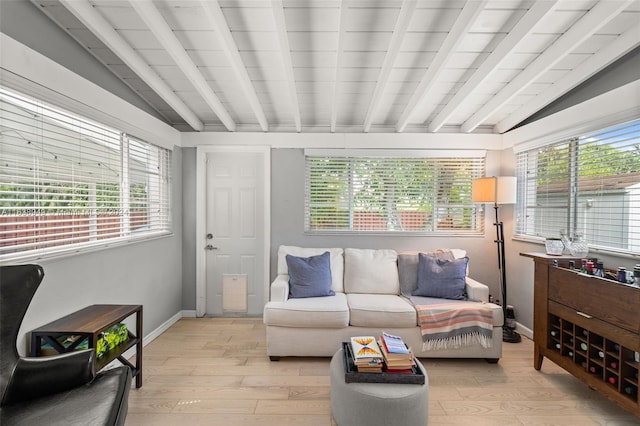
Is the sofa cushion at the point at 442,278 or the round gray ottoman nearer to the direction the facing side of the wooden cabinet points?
the round gray ottoman

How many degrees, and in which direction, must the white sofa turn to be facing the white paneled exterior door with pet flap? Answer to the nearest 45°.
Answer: approximately 135° to its right

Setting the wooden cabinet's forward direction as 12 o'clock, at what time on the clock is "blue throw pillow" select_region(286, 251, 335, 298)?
The blue throw pillow is roughly at 1 o'clock from the wooden cabinet.

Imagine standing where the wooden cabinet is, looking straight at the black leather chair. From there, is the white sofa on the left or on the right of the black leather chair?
right

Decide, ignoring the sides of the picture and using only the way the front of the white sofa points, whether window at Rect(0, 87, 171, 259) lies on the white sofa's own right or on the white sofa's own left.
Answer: on the white sofa's own right

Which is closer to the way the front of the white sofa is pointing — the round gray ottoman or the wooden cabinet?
the round gray ottoman

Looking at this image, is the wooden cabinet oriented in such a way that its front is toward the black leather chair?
yes

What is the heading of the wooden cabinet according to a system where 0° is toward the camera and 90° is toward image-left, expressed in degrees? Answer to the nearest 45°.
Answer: approximately 45°

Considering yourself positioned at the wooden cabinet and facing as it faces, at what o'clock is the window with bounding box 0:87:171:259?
The window is roughly at 12 o'clock from the wooden cabinet.

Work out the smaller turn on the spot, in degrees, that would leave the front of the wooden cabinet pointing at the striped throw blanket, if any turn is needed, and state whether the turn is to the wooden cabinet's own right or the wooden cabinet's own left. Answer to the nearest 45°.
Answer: approximately 45° to the wooden cabinet's own right

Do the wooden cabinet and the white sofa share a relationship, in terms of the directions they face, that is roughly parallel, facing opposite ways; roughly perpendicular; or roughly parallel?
roughly perpendicular

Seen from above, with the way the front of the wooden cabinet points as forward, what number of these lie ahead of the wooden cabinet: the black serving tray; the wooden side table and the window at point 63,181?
3

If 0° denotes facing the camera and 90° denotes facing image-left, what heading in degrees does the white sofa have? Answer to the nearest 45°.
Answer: approximately 0°
